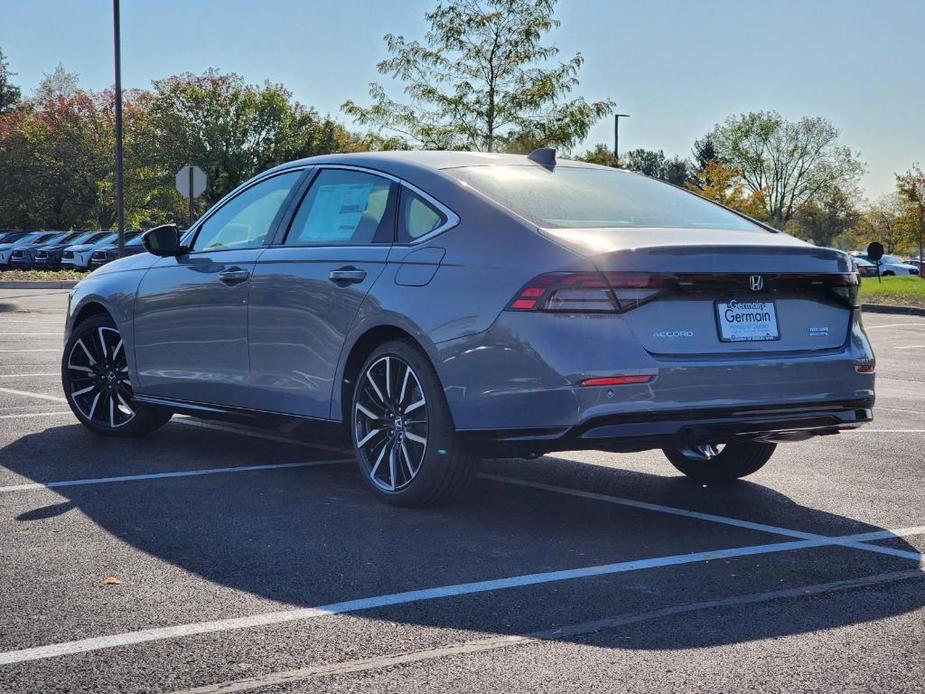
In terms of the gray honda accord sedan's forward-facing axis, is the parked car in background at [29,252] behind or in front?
in front

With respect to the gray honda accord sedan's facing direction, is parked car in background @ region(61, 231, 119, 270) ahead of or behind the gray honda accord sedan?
ahead

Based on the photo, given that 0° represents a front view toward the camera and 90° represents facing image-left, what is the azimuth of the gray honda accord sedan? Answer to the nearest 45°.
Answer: approximately 135°

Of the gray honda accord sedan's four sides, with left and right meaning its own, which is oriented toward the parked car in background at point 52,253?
front

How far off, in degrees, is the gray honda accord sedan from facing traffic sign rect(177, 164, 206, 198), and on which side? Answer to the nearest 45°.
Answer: approximately 45° to its right
